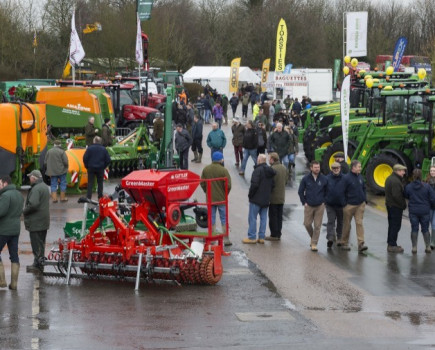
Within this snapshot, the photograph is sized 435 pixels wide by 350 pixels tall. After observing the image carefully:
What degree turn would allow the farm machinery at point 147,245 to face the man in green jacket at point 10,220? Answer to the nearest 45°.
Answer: approximately 45° to its right

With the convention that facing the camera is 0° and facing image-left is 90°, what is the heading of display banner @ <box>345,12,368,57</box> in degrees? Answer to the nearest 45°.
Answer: approximately 0°

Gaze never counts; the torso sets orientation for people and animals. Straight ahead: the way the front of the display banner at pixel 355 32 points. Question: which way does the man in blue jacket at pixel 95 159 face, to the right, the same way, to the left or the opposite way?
the opposite way

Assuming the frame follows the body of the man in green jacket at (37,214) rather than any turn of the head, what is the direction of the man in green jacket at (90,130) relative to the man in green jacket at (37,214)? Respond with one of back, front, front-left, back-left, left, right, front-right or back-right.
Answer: right

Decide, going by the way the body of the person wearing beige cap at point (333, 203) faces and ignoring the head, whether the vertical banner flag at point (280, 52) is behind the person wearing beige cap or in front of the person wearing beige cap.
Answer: behind

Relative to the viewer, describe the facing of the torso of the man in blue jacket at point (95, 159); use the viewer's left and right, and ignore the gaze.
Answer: facing away from the viewer
